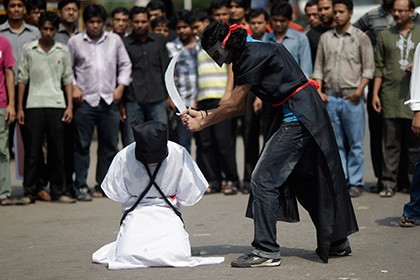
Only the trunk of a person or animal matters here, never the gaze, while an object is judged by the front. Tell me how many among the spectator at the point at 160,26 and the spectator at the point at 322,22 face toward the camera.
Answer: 2

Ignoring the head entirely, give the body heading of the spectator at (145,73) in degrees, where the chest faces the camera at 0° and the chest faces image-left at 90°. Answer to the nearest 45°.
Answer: approximately 0°

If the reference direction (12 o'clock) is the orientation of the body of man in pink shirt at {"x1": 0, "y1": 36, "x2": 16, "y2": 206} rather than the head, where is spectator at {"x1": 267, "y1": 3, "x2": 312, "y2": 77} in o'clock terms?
The spectator is roughly at 9 o'clock from the man in pink shirt.

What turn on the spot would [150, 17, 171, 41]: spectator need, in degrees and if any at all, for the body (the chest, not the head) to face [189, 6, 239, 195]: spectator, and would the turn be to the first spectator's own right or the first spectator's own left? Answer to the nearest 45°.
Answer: approximately 45° to the first spectator's own left

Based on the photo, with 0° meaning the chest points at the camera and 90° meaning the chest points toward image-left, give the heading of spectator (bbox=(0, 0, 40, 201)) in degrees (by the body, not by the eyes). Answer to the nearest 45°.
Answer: approximately 0°

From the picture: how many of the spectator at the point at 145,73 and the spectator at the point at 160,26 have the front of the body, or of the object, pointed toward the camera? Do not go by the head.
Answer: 2

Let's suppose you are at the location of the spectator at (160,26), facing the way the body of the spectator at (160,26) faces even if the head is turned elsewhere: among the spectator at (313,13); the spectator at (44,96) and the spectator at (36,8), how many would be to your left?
1

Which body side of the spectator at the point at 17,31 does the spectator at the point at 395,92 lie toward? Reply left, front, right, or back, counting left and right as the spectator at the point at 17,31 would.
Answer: left

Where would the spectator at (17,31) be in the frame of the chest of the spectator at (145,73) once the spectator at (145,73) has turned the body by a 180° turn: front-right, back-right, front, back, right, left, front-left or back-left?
left
